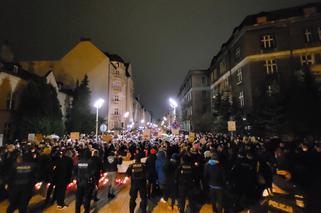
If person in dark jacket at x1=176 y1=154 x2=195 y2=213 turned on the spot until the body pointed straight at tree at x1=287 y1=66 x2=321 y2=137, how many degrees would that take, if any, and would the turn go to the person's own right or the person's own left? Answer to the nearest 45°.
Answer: approximately 45° to the person's own right

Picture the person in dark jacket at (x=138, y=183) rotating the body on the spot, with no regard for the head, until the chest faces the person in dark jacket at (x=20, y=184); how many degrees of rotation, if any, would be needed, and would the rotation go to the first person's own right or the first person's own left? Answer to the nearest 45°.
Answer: approximately 90° to the first person's own left

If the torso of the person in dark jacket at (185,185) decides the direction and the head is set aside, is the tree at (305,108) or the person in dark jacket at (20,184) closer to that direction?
the tree

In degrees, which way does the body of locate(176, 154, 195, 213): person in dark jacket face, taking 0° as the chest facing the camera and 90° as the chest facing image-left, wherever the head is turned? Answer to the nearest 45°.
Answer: approximately 180°

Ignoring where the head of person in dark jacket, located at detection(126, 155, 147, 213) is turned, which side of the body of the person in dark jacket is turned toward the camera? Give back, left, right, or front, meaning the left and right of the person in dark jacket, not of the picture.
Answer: back

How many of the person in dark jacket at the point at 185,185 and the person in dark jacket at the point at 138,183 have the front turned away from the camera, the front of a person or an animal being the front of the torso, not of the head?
2

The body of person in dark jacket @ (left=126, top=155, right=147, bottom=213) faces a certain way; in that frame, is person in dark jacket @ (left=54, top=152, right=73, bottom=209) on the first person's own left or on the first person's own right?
on the first person's own left

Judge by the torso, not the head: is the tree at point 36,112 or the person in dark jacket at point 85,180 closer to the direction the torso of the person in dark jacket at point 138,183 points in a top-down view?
the tree

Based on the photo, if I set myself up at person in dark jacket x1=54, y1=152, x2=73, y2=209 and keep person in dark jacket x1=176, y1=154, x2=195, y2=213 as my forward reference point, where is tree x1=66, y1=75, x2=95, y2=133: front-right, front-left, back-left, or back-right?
back-left

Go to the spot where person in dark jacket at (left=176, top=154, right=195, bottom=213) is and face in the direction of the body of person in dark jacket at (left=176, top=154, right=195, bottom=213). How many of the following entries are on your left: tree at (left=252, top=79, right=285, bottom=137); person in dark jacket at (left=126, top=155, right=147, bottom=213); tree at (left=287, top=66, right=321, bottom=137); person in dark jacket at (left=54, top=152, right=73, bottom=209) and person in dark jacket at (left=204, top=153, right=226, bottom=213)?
2

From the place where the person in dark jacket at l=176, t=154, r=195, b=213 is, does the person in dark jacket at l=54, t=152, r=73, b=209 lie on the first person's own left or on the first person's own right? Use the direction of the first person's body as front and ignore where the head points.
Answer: on the first person's own left

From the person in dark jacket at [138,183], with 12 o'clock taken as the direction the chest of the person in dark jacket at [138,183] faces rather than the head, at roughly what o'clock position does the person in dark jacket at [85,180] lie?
the person in dark jacket at [85,180] is roughly at 9 o'clock from the person in dark jacket at [138,183].

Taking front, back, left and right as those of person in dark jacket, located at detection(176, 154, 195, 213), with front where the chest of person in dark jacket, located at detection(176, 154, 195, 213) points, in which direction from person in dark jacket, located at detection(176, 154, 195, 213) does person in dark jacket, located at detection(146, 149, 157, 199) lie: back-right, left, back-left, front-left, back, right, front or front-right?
front-left
